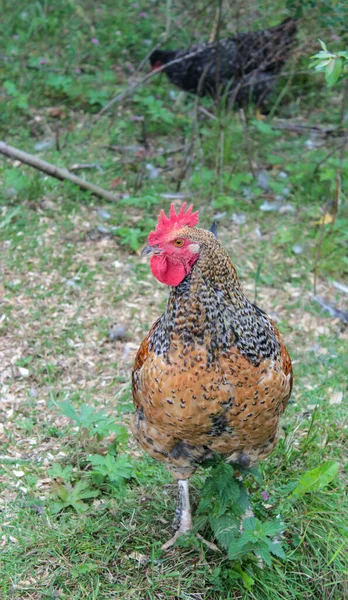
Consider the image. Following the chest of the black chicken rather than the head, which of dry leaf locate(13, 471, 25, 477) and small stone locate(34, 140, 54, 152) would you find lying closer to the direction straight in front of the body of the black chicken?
the small stone

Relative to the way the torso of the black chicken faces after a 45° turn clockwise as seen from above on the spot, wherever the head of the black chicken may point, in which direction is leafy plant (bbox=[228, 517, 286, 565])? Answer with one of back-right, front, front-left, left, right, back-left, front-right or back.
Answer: back-left

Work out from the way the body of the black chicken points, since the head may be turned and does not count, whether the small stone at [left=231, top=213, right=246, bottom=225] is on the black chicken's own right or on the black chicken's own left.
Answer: on the black chicken's own left

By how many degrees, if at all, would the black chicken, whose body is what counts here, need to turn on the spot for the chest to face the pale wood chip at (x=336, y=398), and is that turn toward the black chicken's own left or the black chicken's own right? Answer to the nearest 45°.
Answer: approximately 90° to the black chicken's own left

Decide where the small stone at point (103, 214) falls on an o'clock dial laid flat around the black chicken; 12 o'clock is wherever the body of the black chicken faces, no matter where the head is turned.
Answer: The small stone is roughly at 10 o'clock from the black chicken.

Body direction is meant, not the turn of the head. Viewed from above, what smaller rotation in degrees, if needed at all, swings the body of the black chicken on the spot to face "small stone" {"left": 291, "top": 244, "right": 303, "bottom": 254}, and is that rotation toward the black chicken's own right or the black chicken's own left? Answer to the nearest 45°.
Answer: approximately 90° to the black chicken's own left

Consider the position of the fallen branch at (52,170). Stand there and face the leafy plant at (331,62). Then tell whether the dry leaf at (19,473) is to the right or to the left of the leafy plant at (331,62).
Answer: right

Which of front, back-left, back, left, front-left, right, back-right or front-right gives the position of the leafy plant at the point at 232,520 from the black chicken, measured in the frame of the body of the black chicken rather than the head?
left

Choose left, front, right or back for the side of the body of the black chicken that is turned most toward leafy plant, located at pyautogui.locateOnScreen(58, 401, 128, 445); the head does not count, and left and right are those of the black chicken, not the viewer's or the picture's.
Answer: left

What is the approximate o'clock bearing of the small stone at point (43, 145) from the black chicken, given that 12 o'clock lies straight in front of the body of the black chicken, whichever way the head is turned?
The small stone is roughly at 11 o'clock from the black chicken.

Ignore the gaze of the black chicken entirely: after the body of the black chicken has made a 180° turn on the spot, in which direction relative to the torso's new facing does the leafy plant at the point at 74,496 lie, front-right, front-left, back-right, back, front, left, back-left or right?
right

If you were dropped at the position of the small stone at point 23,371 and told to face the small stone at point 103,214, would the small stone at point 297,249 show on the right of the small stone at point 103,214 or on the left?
right

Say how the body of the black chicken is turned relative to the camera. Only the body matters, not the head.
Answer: to the viewer's left
